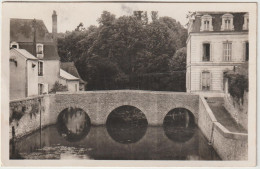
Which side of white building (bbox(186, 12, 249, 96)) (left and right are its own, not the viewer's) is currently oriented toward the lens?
front

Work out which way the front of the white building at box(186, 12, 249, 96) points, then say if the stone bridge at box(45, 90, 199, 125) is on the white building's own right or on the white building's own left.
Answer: on the white building's own right

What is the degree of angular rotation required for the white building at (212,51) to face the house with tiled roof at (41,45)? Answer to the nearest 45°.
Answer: approximately 90° to its right

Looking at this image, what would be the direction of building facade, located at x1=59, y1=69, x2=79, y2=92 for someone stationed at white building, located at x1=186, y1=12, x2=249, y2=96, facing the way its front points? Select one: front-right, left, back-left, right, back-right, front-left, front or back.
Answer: right

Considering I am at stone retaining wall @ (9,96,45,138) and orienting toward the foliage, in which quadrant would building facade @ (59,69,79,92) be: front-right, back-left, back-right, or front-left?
front-right

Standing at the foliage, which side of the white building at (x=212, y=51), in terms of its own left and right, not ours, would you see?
right

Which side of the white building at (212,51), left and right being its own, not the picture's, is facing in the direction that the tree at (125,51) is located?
right
